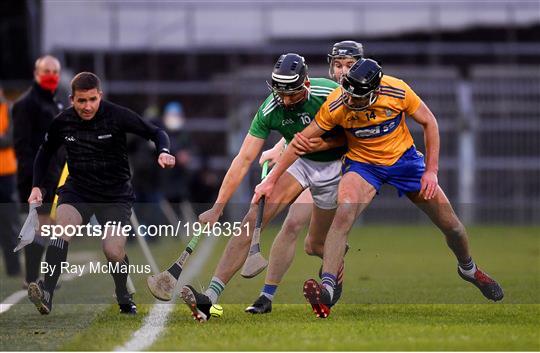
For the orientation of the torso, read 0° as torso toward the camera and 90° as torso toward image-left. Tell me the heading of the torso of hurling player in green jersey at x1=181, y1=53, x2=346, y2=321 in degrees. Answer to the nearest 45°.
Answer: approximately 45°

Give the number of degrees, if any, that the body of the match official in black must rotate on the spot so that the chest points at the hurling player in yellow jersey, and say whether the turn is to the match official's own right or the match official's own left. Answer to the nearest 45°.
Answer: approximately 90° to the match official's own left

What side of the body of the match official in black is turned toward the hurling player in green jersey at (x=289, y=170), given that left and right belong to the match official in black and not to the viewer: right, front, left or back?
left

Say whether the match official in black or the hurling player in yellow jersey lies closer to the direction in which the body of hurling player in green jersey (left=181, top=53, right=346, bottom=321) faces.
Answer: the match official in black
